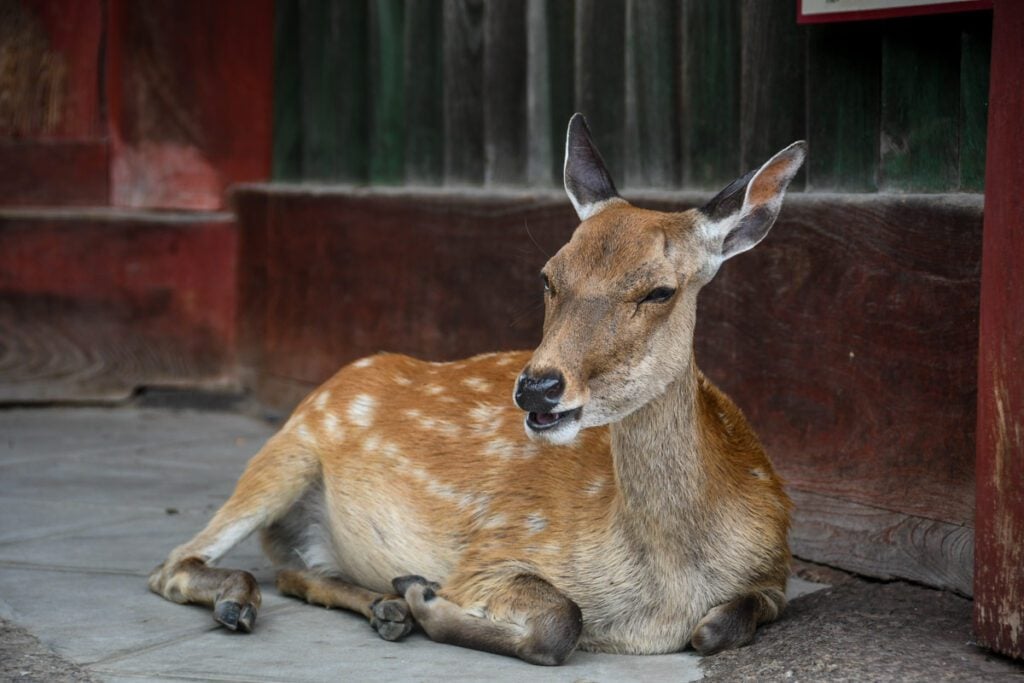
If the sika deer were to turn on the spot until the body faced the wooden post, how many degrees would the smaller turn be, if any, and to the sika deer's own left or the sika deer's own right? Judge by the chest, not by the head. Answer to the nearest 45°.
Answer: approximately 45° to the sika deer's own left

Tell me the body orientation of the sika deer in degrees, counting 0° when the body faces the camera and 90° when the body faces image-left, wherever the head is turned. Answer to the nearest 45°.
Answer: approximately 315°
